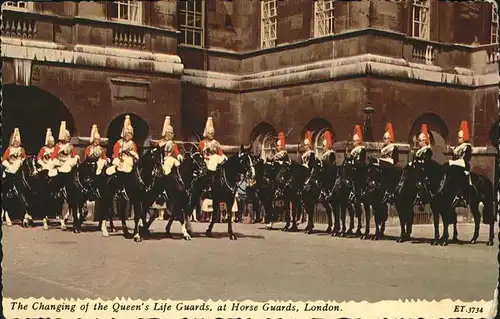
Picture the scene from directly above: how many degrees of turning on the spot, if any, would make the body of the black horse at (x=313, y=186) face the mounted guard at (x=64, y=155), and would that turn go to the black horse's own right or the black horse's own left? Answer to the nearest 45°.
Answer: approximately 45° to the black horse's own right

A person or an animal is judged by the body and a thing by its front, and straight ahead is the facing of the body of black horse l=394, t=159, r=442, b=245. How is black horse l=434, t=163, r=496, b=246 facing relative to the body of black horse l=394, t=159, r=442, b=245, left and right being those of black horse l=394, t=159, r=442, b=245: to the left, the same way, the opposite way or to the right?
the same way

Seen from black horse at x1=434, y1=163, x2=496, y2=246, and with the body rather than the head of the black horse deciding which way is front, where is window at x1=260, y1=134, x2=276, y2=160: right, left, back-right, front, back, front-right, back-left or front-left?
right

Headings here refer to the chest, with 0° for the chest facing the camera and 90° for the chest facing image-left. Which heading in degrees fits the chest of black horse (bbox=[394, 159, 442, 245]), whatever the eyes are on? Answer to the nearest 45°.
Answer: approximately 45°

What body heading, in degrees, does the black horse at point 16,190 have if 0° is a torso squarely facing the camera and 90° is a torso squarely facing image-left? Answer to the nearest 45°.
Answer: approximately 315°

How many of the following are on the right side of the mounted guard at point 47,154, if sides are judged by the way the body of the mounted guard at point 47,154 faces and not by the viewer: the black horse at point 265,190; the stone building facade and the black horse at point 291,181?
0

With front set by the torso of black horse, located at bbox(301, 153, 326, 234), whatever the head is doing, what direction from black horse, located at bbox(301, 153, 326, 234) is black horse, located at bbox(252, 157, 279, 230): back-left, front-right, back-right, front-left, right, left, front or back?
right

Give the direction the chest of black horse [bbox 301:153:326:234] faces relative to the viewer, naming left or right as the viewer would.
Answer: facing the viewer and to the left of the viewer

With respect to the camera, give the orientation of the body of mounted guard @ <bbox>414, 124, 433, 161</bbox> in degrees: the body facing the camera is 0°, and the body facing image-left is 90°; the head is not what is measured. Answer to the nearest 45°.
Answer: approximately 45°

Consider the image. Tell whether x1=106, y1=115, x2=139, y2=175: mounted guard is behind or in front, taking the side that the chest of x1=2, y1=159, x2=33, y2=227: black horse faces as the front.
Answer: in front

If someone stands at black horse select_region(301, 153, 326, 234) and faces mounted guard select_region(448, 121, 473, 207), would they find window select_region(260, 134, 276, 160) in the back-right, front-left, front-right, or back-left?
back-left

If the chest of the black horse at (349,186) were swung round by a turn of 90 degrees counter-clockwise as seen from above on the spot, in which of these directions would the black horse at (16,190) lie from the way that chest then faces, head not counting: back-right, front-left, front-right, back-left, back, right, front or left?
back-right

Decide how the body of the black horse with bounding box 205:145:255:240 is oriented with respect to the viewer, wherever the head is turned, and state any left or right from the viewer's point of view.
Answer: facing the viewer and to the right of the viewer

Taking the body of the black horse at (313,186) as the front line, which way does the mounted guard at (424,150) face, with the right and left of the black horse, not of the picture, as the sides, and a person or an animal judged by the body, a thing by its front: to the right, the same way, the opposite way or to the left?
the same way
